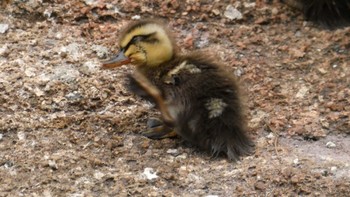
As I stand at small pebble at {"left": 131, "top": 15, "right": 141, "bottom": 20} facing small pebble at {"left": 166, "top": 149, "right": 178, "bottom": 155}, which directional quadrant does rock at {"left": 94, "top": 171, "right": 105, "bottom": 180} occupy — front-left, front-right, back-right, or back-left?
front-right

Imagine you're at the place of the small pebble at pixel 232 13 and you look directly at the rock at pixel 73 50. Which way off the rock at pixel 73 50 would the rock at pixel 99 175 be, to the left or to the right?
left

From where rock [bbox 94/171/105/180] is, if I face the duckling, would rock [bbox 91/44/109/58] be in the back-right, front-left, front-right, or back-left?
front-left

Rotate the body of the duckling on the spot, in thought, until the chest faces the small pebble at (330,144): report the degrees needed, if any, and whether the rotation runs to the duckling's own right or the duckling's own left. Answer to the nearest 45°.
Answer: approximately 180°

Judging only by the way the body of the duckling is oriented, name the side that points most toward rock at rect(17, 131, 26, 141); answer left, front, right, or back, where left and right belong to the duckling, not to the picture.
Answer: front

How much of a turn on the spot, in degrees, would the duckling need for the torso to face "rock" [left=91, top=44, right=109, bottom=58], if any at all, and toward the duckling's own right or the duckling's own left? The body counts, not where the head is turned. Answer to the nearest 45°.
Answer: approximately 45° to the duckling's own right

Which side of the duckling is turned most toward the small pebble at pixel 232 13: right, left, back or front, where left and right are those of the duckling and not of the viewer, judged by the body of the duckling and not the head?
right

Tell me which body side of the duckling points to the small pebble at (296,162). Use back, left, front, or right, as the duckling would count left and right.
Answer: back

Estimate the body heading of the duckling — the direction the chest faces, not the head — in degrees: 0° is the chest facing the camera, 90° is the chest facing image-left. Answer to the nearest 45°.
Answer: approximately 90°
